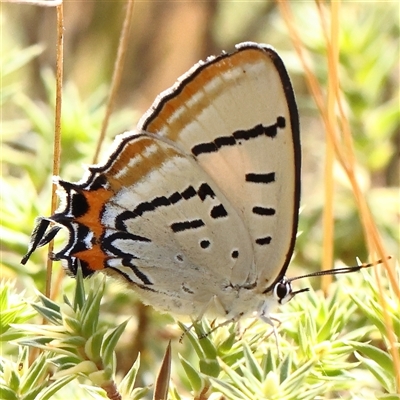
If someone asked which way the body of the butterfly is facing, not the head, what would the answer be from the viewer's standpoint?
to the viewer's right
